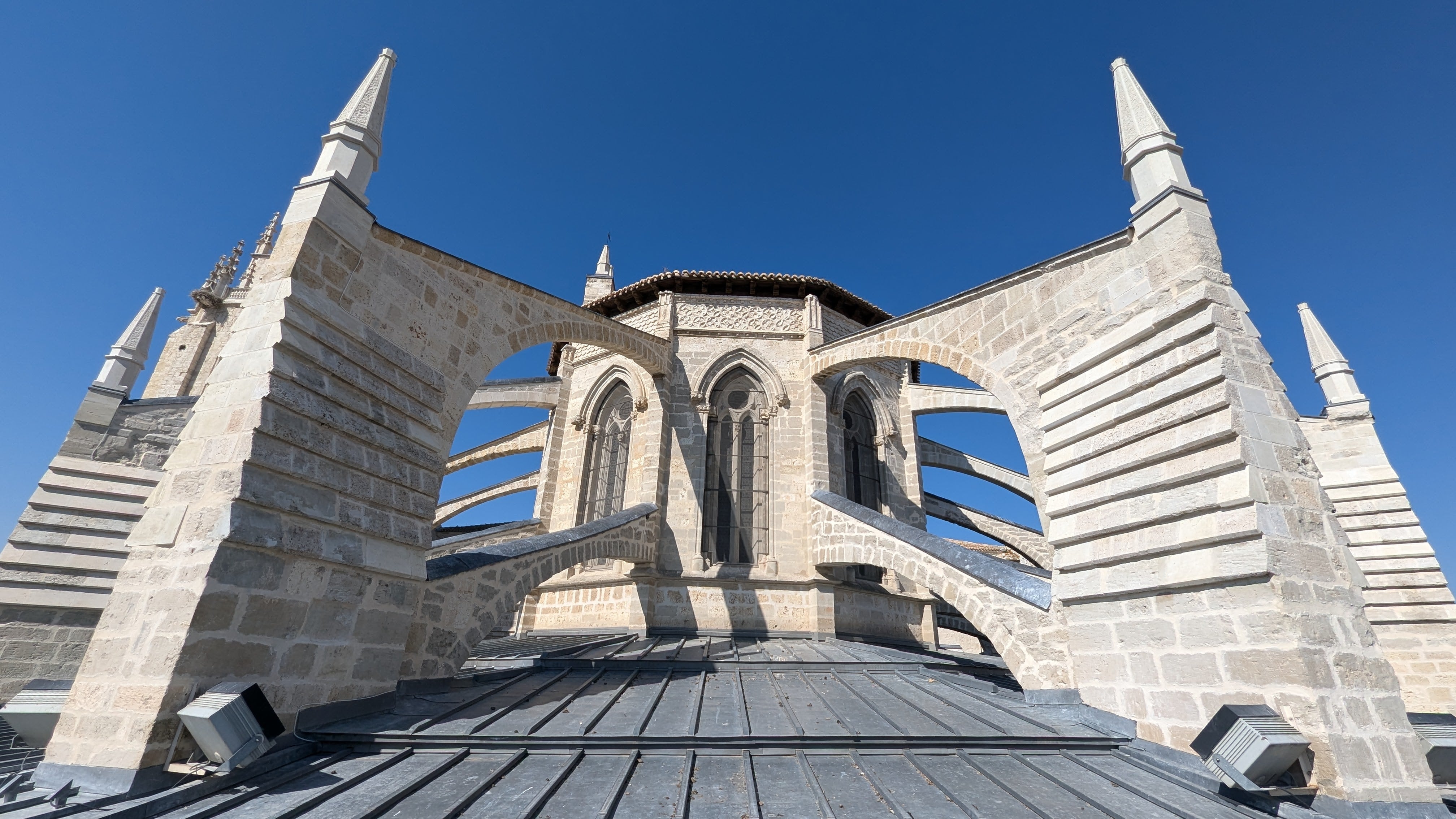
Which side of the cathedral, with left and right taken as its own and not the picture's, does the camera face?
back
